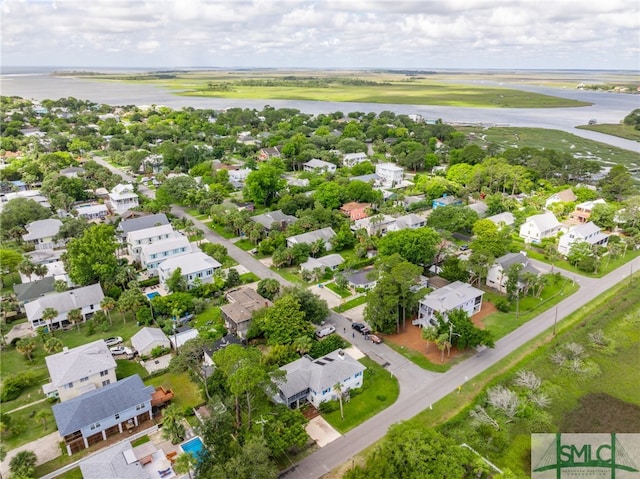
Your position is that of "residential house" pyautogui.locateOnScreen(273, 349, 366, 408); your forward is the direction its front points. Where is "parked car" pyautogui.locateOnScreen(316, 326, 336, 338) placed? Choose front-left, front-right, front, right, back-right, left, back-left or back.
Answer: back-left

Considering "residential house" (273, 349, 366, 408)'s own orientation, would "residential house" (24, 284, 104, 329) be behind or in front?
behind

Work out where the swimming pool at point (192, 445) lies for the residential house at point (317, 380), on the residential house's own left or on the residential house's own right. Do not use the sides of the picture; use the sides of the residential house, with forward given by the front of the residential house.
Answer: on the residential house's own right

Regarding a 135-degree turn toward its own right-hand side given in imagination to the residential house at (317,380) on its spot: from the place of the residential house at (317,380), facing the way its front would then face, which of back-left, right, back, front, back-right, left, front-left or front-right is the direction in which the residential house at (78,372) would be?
front

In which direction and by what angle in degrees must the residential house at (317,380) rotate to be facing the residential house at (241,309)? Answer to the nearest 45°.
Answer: approximately 180°

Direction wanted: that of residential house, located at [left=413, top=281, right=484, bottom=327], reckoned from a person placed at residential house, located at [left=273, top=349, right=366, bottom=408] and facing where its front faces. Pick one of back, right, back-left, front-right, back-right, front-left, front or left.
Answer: left

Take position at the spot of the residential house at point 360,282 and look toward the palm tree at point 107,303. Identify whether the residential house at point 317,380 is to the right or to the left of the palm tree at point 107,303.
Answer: left

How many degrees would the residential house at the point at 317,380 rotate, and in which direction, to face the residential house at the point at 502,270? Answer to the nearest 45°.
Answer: approximately 90° to its left

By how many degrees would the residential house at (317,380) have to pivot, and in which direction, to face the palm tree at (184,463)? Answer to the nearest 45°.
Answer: approximately 90° to its right

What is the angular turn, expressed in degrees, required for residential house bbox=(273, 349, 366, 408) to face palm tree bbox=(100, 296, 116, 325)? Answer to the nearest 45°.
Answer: approximately 180°

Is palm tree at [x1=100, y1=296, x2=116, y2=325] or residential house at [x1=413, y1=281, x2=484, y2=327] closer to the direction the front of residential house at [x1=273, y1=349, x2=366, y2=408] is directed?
the residential house

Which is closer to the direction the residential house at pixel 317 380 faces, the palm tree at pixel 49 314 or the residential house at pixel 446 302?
the residential house

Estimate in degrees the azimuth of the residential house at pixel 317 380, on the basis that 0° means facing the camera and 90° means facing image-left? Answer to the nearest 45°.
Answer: approximately 315°

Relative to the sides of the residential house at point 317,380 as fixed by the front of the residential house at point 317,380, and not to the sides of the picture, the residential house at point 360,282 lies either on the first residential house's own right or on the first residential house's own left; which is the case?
on the first residential house's own left

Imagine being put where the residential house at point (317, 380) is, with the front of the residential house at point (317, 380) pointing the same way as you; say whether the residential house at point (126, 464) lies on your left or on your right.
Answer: on your right

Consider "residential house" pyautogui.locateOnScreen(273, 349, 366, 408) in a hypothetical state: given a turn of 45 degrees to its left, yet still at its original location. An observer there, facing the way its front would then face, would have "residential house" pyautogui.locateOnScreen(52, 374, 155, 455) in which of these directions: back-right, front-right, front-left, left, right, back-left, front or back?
back
